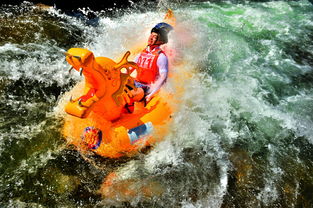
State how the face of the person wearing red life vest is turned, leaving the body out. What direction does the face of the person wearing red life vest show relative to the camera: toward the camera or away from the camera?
toward the camera

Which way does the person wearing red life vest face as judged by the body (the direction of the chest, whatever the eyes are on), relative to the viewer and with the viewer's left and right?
facing the viewer and to the left of the viewer
